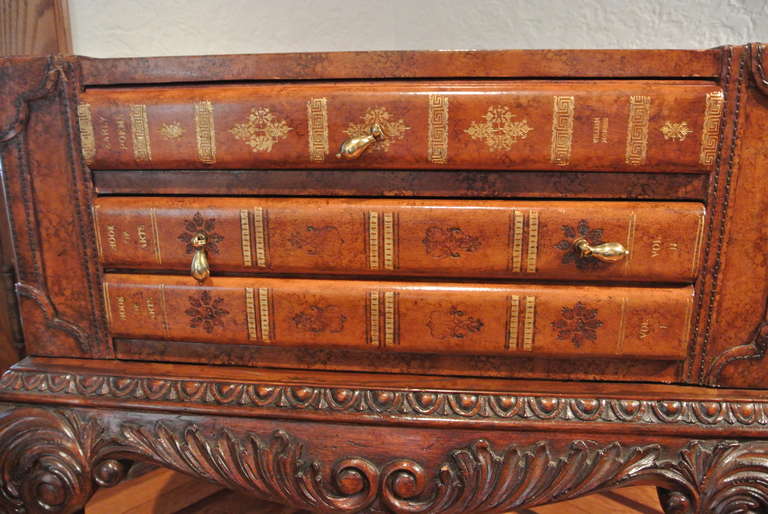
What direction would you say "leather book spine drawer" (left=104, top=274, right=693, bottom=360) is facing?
toward the camera

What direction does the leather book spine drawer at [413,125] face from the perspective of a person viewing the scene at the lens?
facing the viewer

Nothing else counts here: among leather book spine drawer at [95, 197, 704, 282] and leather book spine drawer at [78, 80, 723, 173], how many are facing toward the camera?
2

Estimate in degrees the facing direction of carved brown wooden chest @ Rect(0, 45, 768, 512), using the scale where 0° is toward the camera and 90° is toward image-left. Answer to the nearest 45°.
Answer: approximately 0°
